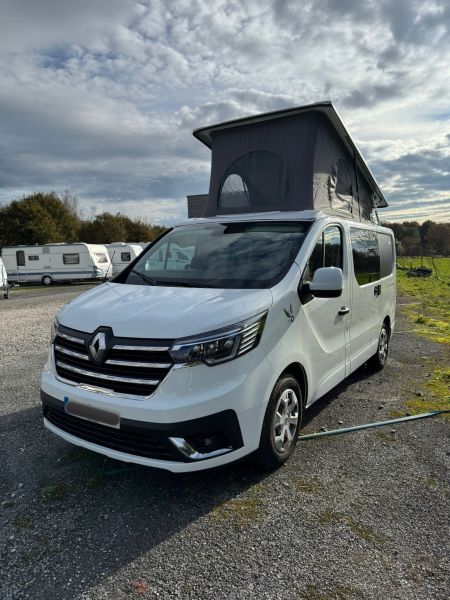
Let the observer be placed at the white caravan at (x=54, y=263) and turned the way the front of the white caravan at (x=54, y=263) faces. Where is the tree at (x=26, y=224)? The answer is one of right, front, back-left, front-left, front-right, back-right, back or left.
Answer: back-left

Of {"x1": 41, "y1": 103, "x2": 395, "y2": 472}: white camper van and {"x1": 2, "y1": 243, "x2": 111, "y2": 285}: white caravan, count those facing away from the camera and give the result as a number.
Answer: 0

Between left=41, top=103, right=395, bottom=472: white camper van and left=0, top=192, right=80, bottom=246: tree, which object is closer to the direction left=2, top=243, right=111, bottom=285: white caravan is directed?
the white camper van

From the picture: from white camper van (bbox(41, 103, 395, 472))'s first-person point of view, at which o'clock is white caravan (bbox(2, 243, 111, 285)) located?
The white caravan is roughly at 4 o'clock from the white camper van.

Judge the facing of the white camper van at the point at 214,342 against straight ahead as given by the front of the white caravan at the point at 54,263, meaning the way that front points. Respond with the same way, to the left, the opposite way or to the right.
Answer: to the right
